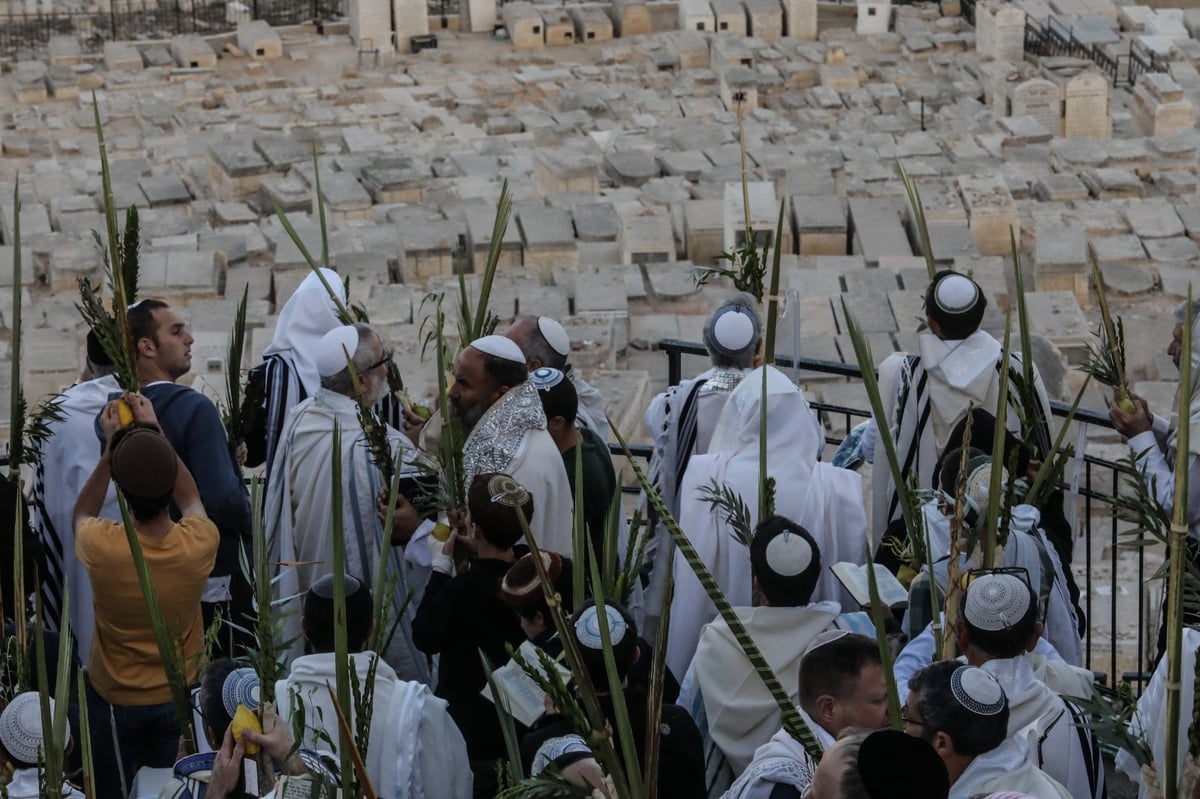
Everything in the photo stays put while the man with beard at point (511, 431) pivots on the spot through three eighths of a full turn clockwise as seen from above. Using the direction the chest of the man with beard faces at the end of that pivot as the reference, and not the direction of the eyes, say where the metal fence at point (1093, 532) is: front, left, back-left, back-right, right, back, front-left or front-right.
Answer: front

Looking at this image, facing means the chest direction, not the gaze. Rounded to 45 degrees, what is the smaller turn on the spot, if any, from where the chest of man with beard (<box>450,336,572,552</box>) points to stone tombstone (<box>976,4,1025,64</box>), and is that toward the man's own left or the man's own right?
approximately 90° to the man's own right

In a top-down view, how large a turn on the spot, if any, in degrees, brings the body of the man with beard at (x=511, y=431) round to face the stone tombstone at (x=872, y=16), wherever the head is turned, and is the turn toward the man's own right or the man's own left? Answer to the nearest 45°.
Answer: approximately 90° to the man's own right

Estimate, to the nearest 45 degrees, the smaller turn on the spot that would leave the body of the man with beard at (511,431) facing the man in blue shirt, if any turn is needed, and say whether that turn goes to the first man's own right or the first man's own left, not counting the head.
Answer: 0° — they already face them

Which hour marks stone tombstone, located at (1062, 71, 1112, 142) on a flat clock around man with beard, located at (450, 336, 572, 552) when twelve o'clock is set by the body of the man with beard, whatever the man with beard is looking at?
The stone tombstone is roughly at 4 o'clock from the man with beard.

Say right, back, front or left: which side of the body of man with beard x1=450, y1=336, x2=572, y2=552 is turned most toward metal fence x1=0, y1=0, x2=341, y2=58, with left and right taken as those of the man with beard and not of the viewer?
right

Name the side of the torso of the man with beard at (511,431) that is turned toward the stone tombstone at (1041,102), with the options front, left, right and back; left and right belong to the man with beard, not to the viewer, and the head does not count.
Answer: right

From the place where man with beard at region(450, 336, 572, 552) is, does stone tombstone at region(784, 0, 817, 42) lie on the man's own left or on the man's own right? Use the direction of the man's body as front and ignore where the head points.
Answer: on the man's own right

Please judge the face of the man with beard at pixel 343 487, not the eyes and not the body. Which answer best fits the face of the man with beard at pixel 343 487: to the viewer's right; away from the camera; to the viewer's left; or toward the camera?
to the viewer's right

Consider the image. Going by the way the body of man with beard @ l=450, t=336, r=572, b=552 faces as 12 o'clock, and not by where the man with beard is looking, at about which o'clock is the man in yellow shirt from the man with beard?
The man in yellow shirt is roughly at 11 o'clock from the man with beard.

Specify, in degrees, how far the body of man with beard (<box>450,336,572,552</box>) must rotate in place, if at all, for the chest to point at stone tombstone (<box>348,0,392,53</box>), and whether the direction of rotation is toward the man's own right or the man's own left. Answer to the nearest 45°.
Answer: approximately 90° to the man's own right

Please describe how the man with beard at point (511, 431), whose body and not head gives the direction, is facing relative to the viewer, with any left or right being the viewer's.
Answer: facing to the left of the viewer

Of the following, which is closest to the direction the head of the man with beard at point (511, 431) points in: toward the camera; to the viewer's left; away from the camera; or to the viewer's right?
to the viewer's left

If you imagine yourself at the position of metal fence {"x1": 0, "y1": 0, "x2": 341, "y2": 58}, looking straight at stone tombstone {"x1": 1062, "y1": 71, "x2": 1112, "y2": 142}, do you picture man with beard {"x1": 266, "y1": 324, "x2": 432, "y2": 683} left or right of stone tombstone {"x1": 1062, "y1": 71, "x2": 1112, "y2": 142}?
right
